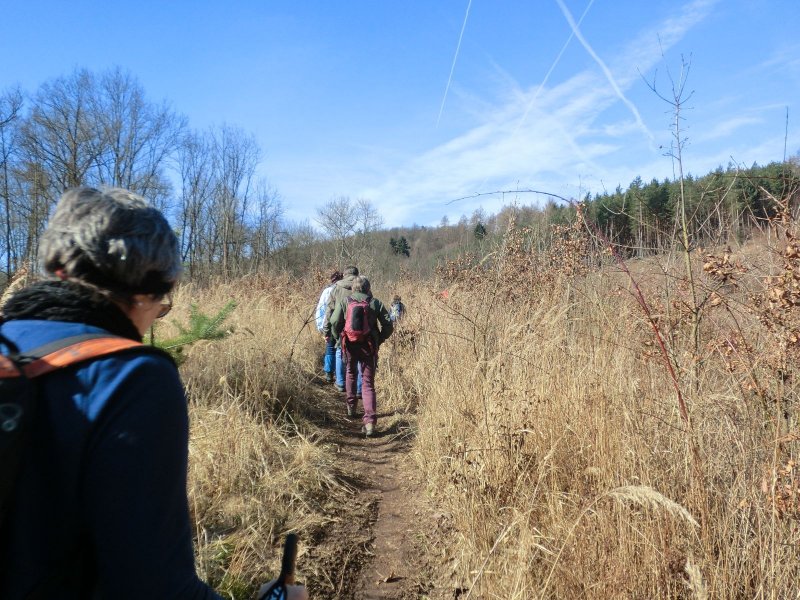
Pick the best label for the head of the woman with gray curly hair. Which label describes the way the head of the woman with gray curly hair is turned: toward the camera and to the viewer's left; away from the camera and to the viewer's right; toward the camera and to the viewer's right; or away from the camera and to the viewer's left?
away from the camera and to the viewer's right

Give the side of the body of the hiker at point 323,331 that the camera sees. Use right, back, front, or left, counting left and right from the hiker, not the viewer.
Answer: back

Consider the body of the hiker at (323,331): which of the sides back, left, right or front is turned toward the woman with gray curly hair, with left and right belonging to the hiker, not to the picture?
back

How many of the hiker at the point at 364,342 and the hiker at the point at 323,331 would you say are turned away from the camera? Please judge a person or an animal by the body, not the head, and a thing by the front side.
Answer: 2

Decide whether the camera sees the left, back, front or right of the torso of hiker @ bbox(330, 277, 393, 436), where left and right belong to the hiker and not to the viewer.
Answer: back

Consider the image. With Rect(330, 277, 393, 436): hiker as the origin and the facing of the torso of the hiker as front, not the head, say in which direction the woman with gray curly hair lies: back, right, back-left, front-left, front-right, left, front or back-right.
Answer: back

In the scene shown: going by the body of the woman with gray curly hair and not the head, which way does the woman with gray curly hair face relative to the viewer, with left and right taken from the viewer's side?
facing away from the viewer and to the right of the viewer

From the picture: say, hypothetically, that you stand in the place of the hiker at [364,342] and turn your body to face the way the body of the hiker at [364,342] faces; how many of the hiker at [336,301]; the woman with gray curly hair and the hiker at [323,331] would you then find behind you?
1

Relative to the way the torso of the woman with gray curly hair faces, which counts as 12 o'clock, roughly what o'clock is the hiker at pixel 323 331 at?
The hiker is roughly at 11 o'clock from the woman with gray curly hair.

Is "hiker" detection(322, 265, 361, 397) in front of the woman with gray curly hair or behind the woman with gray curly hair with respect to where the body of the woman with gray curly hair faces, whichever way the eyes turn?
in front

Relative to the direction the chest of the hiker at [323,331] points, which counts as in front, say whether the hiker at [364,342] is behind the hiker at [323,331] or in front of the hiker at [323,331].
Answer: behind

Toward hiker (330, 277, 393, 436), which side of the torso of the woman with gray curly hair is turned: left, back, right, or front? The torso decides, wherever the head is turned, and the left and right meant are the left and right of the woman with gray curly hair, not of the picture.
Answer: front
